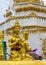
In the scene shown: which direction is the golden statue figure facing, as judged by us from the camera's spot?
facing the viewer and to the right of the viewer
